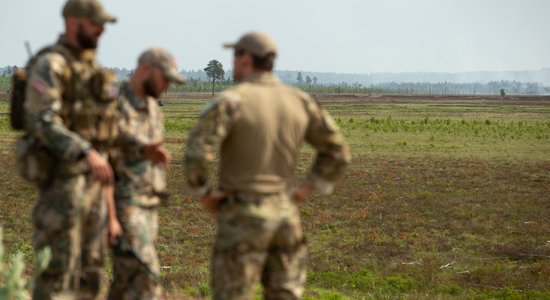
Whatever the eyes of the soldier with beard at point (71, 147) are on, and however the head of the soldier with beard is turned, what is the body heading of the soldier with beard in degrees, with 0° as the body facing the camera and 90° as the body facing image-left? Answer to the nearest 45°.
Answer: approximately 315°
